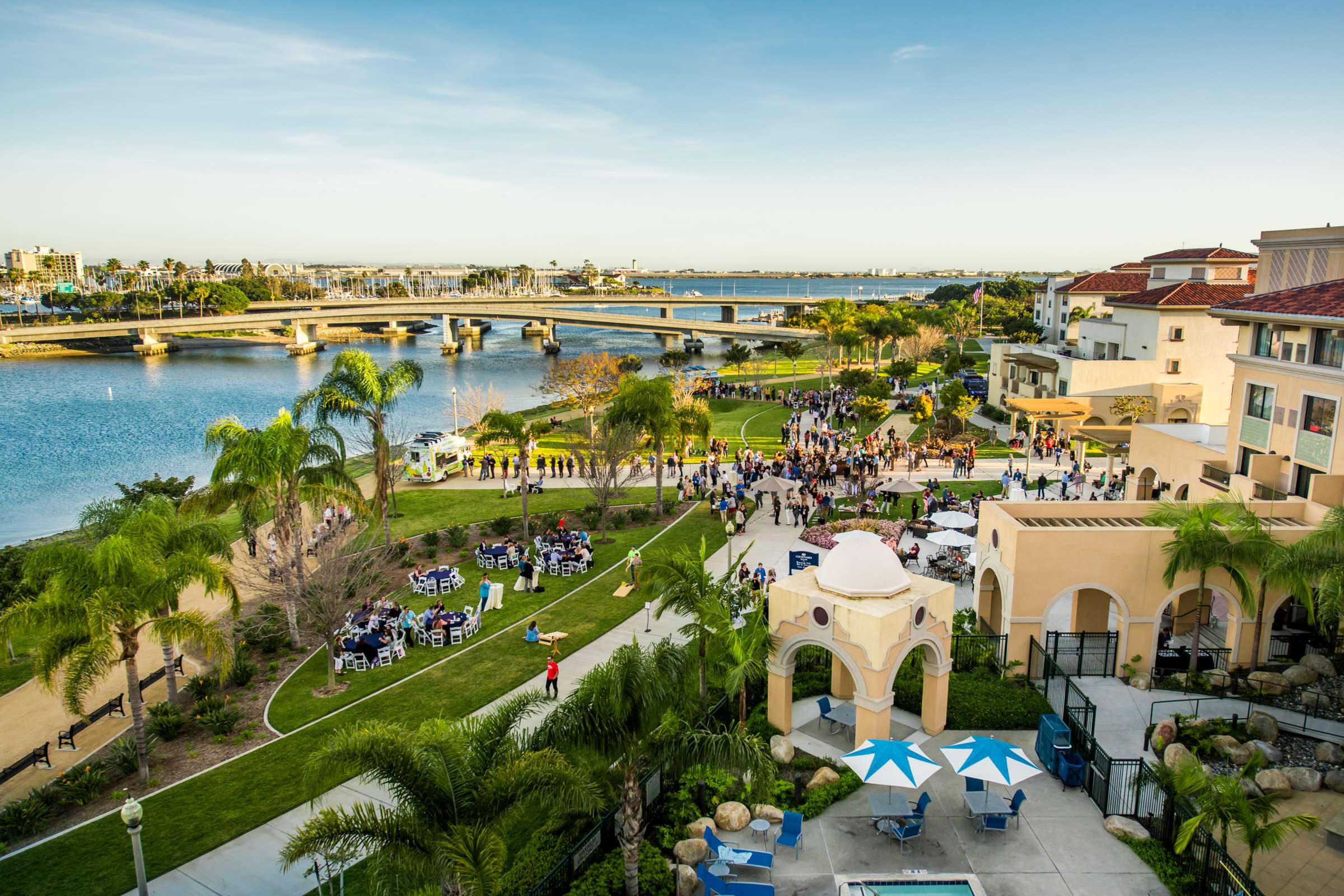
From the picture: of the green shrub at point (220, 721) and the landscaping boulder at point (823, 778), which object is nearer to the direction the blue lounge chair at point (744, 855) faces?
the landscaping boulder

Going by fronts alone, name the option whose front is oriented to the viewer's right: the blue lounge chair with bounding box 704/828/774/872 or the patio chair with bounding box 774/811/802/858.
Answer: the blue lounge chair

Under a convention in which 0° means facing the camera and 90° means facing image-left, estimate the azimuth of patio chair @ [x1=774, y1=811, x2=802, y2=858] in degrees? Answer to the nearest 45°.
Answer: approximately 45°

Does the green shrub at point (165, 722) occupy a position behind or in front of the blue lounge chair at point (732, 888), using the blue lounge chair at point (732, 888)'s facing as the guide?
behind

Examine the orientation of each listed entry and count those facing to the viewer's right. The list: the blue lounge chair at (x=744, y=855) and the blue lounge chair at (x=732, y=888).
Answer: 2

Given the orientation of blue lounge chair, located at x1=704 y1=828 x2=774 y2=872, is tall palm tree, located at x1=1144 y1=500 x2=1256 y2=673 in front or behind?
in front

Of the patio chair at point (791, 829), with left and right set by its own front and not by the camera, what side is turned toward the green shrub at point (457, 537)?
right

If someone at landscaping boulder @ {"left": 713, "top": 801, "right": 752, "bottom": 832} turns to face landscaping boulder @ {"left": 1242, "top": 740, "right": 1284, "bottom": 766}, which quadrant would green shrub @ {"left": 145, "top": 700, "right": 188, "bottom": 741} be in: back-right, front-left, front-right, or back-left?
back-left

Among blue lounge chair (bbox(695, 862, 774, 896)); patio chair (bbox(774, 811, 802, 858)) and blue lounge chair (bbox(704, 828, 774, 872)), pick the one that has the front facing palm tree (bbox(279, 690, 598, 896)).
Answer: the patio chair

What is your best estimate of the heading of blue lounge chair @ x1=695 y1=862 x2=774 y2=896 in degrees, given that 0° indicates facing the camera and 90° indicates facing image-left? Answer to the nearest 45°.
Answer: approximately 270°

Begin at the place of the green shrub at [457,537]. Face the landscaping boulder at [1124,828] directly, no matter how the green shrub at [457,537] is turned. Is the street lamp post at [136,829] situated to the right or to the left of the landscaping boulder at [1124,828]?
right

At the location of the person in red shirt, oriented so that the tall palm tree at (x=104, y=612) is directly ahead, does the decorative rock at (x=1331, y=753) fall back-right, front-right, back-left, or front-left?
back-left

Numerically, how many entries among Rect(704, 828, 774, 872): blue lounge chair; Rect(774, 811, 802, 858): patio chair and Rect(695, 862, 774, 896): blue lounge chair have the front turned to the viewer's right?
2

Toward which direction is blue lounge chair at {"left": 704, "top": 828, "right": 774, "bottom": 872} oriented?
to the viewer's right

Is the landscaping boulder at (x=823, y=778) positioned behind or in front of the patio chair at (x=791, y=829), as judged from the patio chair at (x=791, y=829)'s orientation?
behind

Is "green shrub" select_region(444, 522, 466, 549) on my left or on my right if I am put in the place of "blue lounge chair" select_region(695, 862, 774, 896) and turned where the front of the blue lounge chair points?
on my left

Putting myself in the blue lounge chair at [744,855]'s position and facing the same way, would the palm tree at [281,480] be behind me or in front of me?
behind
